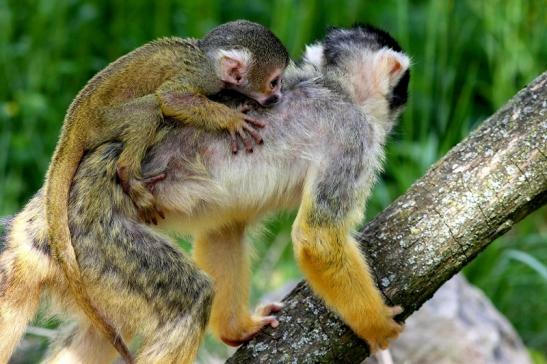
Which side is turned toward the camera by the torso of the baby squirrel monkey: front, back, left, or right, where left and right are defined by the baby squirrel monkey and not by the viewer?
right

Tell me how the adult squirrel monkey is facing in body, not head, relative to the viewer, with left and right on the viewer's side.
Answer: facing to the right of the viewer

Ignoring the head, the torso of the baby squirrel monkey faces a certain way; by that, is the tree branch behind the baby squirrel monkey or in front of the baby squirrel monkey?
in front
